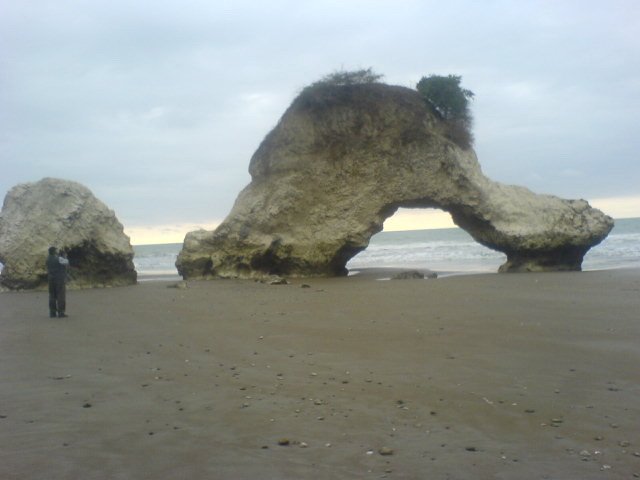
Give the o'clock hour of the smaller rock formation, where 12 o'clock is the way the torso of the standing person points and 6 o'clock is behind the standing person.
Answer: The smaller rock formation is roughly at 12 o'clock from the standing person.

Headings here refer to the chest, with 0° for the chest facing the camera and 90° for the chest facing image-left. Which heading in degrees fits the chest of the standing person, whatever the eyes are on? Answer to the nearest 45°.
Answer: approximately 180°

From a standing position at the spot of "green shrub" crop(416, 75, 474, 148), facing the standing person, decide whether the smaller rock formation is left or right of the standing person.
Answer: right

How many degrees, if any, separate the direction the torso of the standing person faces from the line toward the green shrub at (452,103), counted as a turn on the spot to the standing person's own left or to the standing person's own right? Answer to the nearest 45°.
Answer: approximately 45° to the standing person's own right

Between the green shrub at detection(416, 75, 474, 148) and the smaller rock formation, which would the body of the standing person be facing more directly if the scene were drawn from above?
the smaller rock formation
